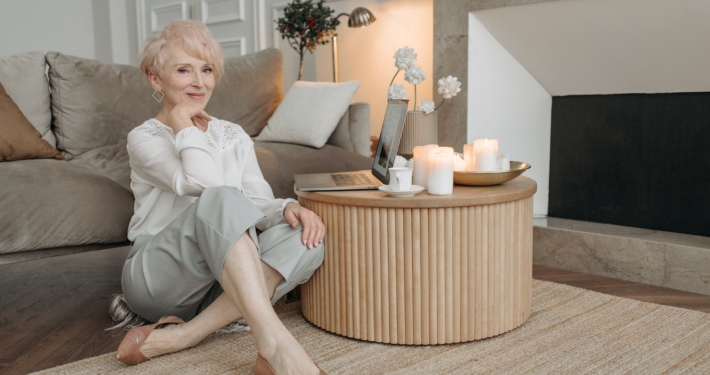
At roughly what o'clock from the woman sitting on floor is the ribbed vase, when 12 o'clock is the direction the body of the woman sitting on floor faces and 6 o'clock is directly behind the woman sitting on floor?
The ribbed vase is roughly at 9 o'clock from the woman sitting on floor.

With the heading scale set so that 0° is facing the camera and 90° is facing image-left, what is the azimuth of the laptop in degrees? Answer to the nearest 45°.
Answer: approximately 90°

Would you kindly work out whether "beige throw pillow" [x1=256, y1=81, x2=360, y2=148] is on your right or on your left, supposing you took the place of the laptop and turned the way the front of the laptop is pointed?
on your right

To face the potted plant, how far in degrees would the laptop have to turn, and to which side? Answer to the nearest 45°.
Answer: approximately 90° to its right

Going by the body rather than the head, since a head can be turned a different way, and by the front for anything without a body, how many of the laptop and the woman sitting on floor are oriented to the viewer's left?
1
